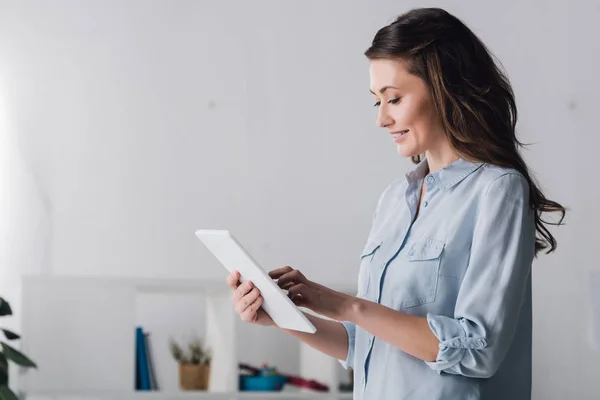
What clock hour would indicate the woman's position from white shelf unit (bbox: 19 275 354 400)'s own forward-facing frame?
The woman is roughly at 11 o'clock from the white shelf unit.

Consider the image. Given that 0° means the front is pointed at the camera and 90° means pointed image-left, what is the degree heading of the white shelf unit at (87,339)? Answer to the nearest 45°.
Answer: approximately 0°

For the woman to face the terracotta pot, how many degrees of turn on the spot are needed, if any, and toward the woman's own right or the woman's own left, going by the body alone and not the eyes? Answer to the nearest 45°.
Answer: approximately 90° to the woman's own right

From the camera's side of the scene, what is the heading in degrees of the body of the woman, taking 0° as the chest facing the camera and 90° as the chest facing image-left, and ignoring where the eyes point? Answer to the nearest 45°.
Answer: approximately 45°

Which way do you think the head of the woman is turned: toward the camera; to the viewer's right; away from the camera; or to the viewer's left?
to the viewer's left
